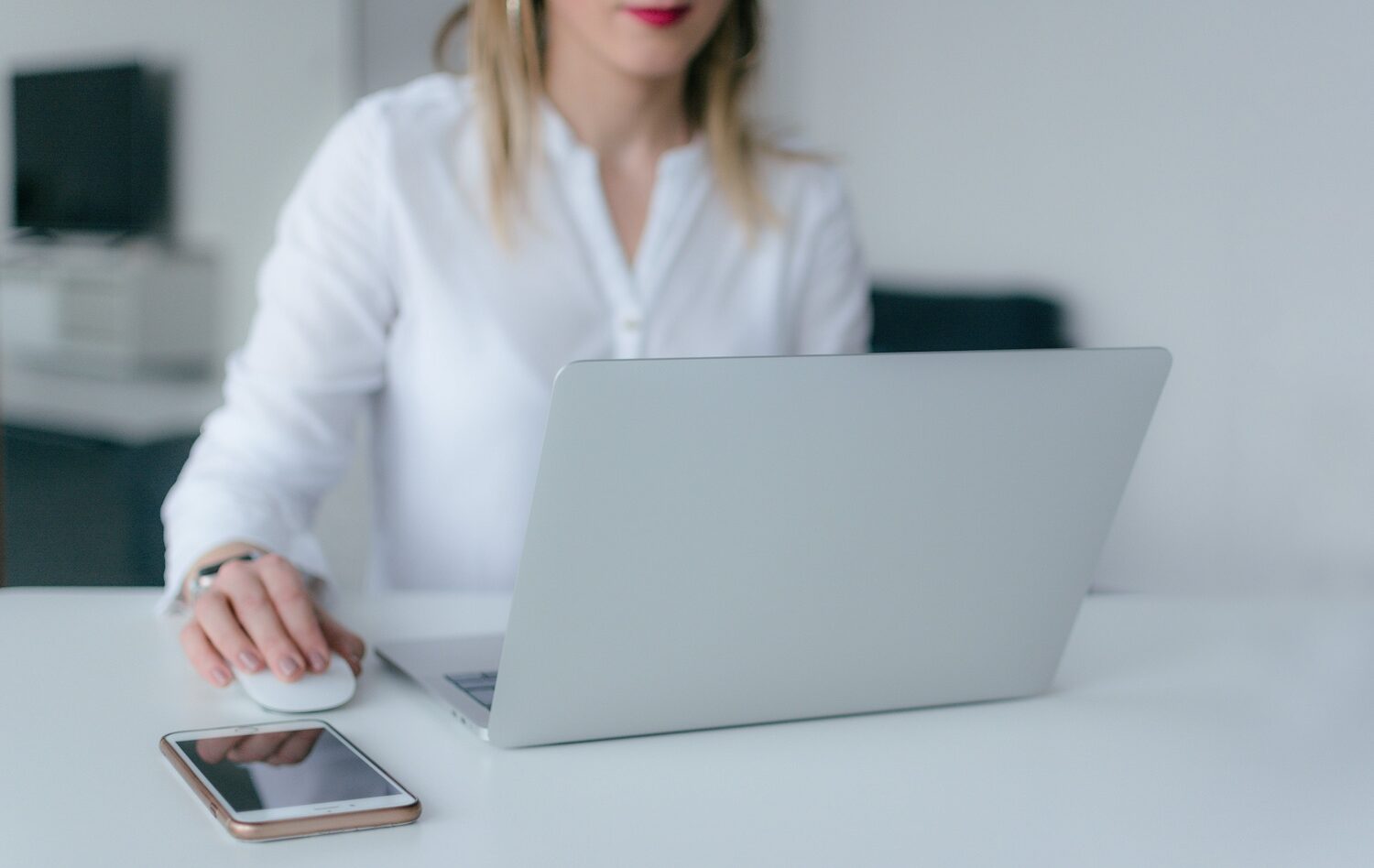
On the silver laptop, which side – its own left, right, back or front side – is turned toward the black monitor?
front

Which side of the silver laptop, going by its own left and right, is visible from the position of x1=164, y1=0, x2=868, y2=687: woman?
front

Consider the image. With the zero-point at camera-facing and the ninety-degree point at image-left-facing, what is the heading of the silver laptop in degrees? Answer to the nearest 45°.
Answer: approximately 135°

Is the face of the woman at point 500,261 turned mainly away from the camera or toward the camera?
toward the camera
